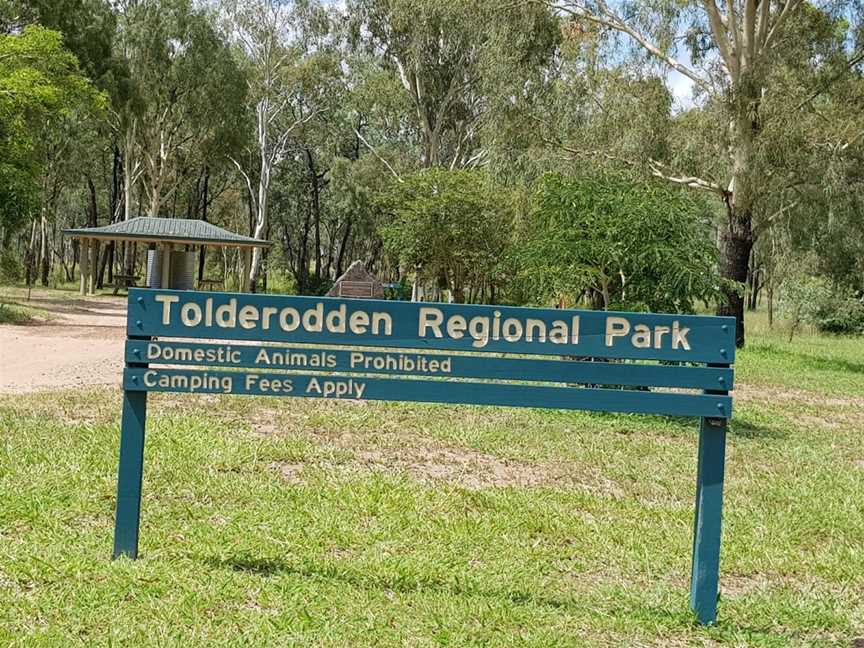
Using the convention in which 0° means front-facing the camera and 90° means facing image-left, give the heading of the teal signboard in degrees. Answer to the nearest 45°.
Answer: approximately 0°

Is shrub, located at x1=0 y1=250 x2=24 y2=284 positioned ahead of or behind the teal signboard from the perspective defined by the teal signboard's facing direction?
behind

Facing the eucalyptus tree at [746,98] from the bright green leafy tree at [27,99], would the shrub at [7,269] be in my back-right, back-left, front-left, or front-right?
back-left

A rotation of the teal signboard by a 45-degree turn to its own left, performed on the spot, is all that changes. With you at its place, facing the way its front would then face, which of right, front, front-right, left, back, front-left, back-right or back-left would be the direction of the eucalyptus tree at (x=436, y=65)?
back-left

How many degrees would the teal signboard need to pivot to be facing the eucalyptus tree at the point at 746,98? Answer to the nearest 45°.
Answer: approximately 180°

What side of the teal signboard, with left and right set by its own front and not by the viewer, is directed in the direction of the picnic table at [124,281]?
back

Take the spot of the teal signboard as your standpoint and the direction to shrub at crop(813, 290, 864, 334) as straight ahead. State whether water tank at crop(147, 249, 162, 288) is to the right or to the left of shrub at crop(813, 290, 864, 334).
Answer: left

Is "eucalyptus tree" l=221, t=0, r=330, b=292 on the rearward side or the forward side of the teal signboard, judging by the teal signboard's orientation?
on the rearward side

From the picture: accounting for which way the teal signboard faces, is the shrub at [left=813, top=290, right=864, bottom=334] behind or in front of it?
behind

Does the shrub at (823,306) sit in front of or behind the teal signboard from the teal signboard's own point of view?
behind

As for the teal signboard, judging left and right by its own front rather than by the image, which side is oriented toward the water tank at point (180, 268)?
back
